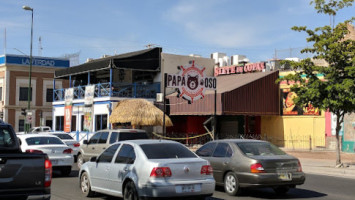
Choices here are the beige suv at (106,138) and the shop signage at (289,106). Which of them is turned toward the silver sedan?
the shop signage

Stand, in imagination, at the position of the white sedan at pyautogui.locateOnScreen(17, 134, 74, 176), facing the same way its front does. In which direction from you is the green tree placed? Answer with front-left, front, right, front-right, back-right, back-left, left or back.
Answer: back-right

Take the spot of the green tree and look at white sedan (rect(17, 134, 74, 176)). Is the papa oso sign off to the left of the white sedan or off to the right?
right
